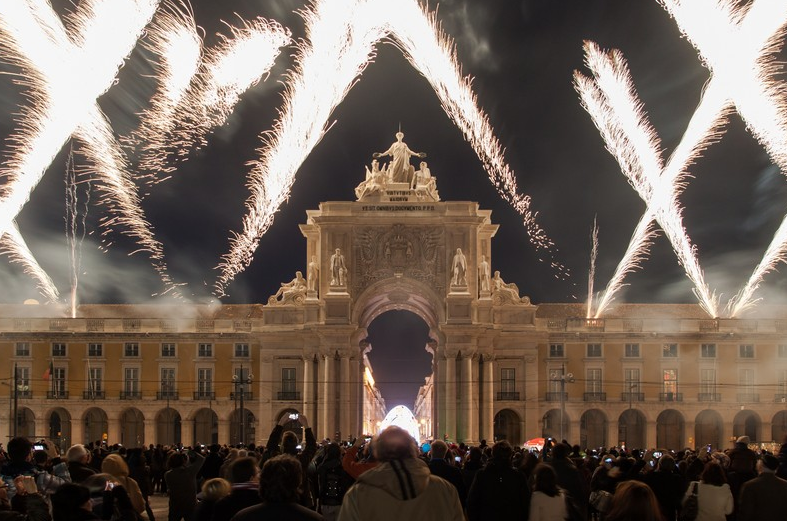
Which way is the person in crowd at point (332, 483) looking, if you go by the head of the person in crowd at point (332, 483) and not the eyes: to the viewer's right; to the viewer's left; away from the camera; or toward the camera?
away from the camera

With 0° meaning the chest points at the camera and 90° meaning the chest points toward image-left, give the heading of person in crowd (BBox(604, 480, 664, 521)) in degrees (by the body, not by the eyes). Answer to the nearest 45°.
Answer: approximately 180°

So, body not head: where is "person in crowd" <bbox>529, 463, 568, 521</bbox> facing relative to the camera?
away from the camera

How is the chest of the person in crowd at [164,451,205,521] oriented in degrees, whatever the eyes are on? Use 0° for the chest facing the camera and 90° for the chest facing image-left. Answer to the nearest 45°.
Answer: approximately 180°

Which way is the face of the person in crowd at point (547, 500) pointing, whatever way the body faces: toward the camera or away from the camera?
away from the camera

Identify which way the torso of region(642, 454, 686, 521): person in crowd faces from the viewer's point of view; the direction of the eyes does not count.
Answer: away from the camera

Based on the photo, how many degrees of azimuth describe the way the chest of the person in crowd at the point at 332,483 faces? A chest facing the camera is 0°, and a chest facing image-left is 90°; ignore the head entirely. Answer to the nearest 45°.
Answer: approximately 180°

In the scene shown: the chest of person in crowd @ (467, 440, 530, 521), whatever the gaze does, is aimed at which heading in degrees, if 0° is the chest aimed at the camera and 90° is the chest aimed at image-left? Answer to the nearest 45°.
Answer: approximately 180°

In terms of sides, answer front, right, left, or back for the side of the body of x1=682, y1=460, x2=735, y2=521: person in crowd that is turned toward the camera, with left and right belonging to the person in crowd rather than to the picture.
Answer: back

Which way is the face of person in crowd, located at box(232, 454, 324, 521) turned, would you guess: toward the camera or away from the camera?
away from the camera
